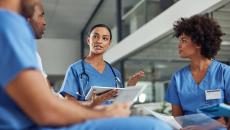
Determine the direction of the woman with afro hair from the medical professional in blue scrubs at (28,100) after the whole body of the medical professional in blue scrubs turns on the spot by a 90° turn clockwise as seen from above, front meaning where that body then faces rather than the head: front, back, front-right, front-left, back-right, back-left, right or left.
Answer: back-left

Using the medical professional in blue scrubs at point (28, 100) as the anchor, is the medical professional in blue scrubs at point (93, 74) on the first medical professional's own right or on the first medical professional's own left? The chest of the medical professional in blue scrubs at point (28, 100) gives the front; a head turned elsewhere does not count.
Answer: on the first medical professional's own left

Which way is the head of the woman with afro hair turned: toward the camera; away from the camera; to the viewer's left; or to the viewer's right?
to the viewer's left

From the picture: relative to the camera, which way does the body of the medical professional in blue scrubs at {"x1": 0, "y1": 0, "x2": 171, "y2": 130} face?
to the viewer's right
